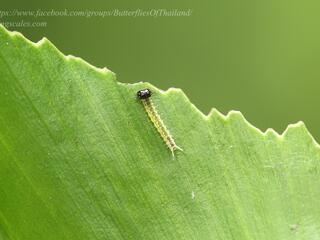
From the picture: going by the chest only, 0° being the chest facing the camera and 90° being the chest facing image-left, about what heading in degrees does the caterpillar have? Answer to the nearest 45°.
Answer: approximately 135°
